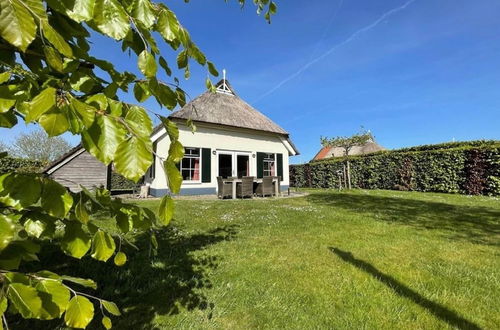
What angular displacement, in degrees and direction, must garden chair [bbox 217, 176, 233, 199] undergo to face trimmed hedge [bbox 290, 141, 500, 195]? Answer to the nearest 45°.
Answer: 0° — it already faces it

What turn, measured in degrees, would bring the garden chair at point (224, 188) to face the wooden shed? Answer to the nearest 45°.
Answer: approximately 180°

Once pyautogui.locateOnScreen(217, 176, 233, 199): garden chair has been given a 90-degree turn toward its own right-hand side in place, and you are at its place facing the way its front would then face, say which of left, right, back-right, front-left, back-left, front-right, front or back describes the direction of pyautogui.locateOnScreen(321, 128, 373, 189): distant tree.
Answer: back-left

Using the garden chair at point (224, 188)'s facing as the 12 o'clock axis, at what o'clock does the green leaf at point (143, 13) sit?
The green leaf is roughly at 3 o'clock from the garden chair.

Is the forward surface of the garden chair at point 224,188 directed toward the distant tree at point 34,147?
no

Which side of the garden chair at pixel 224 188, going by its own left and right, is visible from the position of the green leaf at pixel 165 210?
right

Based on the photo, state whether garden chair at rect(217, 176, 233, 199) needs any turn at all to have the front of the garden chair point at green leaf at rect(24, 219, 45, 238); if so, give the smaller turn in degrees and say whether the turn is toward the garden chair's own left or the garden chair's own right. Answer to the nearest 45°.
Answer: approximately 90° to the garden chair's own right

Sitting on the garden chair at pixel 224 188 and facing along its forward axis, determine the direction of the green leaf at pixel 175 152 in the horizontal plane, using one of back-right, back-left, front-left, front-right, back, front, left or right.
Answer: right

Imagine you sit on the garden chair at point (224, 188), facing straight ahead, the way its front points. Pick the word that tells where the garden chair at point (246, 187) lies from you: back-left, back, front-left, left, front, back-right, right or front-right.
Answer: front

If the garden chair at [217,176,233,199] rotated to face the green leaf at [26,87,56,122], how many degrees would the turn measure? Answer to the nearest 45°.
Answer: approximately 90° to its right

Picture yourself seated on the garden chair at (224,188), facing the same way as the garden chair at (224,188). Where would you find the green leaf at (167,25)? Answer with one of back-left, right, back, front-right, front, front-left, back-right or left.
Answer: right

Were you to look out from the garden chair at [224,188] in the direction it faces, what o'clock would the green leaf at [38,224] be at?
The green leaf is roughly at 3 o'clock from the garden chair.

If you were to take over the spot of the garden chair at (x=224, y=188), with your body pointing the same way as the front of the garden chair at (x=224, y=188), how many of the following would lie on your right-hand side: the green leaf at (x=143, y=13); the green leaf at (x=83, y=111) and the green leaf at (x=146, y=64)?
3

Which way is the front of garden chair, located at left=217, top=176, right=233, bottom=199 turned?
to the viewer's right

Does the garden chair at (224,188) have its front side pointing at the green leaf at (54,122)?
no
